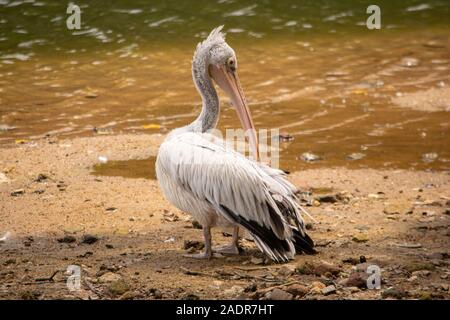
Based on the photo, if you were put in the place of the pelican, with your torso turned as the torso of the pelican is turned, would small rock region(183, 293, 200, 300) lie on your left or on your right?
on your left

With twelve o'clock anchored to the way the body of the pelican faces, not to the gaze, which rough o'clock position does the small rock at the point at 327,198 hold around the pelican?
The small rock is roughly at 4 o'clock from the pelican.

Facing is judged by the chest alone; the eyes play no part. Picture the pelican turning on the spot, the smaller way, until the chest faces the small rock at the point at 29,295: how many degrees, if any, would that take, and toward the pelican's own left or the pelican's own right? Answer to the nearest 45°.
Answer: approximately 45° to the pelican's own left

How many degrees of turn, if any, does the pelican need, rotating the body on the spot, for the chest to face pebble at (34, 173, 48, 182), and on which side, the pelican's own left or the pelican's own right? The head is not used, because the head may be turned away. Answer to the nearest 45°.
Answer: approximately 45° to the pelican's own right

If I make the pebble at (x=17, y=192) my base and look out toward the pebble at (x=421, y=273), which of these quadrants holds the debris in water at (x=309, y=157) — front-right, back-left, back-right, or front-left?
front-left

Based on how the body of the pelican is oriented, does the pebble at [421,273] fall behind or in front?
behind

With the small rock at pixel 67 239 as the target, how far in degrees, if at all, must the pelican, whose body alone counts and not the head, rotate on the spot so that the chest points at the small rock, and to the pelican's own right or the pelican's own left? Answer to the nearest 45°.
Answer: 0° — it already faces it

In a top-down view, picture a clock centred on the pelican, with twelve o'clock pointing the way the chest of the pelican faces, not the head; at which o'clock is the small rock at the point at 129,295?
The small rock is roughly at 10 o'clock from the pelican.

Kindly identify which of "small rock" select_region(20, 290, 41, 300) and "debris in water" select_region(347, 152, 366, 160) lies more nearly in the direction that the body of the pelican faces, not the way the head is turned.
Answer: the small rock

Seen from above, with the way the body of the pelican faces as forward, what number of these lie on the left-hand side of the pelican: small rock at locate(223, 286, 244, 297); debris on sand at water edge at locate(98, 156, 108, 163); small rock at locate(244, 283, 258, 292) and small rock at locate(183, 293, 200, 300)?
3

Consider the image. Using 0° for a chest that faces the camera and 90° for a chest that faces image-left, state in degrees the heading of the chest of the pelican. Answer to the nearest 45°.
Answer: approximately 90°

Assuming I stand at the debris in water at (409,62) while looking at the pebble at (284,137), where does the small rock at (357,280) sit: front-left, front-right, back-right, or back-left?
front-left

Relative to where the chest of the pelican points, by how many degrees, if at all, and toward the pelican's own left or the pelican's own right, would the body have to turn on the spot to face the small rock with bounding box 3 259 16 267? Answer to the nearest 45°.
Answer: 0° — it already faces it

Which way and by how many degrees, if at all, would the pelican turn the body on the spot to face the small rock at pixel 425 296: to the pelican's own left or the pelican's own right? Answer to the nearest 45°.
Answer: approximately 135° to the pelican's own left

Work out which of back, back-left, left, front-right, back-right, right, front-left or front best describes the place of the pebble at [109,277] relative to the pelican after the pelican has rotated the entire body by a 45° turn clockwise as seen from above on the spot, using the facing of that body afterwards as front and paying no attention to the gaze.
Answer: left
